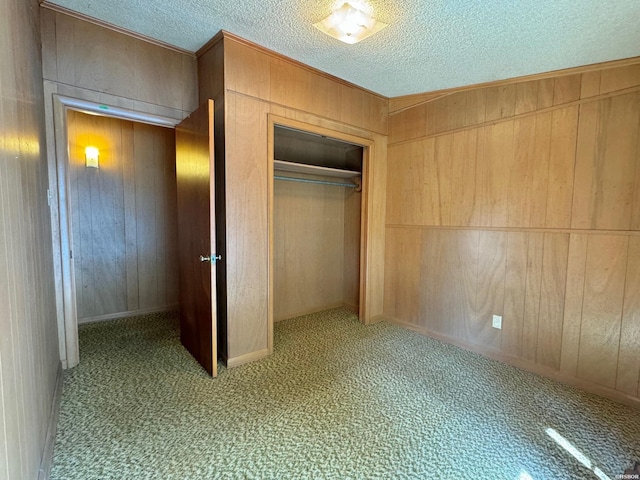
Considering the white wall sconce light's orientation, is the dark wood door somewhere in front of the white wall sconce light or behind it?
in front

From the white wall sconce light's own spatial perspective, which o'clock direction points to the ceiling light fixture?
The ceiling light fixture is roughly at 11 o'clock from the white wall sconce light.

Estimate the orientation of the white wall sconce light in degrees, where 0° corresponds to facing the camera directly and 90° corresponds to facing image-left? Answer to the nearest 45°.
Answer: approximately 0°
